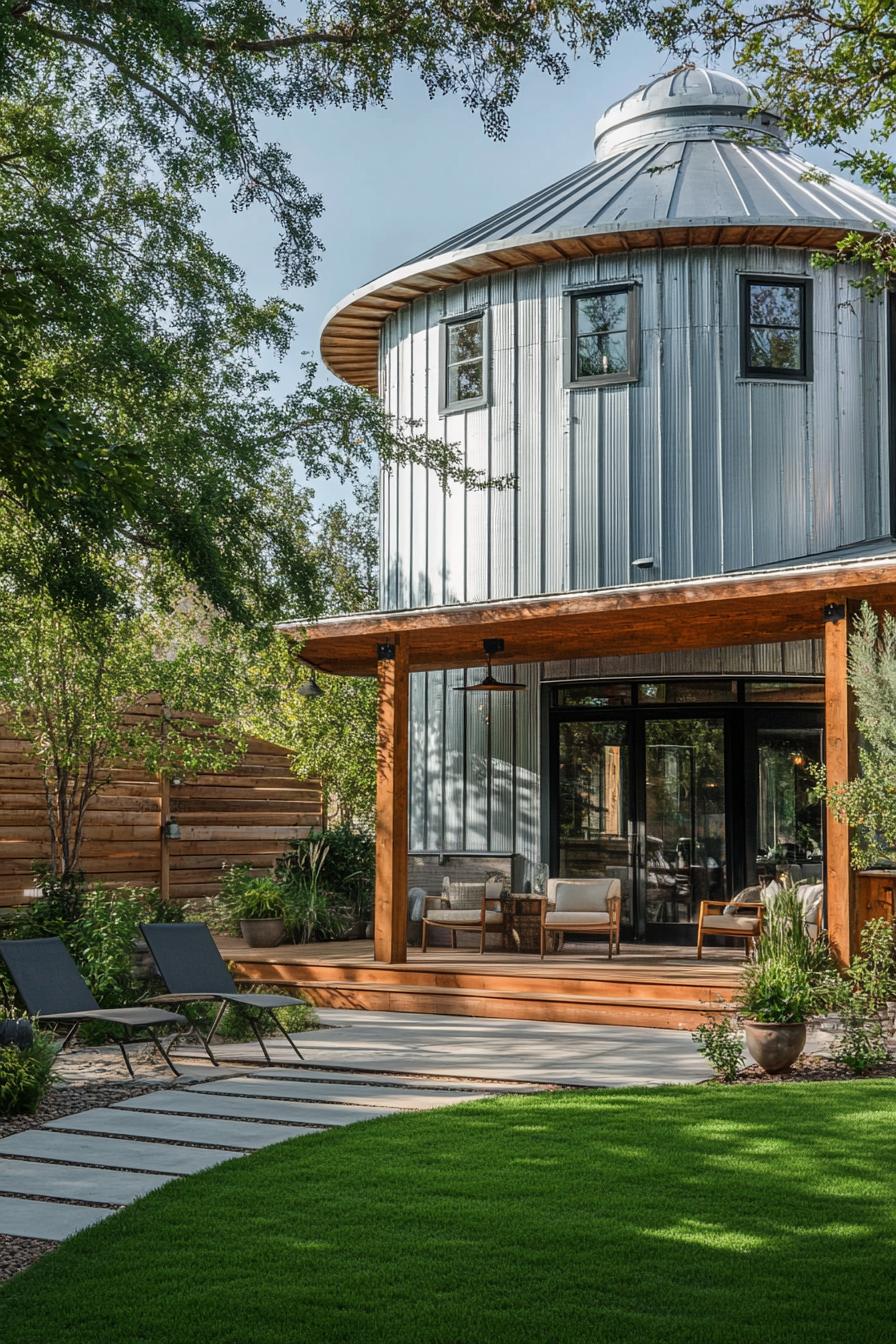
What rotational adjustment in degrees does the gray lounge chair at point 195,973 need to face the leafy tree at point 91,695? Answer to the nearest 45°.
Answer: approximately 135° to its left

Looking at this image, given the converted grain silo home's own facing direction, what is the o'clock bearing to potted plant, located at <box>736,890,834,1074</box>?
The potted plant is roughly at 12 o'clock from the converted grain silo home.

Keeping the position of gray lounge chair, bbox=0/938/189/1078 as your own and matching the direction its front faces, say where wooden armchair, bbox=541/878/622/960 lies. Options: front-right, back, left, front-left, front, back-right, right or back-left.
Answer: left

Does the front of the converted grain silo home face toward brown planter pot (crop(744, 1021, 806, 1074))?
yes

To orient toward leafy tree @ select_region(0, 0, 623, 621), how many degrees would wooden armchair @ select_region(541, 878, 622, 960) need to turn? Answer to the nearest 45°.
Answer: approximately 45° to its right

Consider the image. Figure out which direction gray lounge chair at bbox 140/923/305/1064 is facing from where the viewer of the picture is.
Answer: facing the viewer and to the right of the viewer

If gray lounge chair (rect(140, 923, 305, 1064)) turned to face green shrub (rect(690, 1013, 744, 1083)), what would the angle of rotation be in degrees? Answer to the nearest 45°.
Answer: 0° — it already faces it

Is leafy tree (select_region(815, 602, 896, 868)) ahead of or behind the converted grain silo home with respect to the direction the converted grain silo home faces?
ahead

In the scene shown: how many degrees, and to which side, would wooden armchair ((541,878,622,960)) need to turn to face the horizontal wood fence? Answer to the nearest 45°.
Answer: approximately 135° to its right

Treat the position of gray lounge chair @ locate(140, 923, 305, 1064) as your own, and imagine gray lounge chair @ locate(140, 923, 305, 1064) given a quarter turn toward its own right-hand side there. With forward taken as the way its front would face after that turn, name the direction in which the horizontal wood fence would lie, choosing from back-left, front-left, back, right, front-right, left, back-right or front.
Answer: back-right
